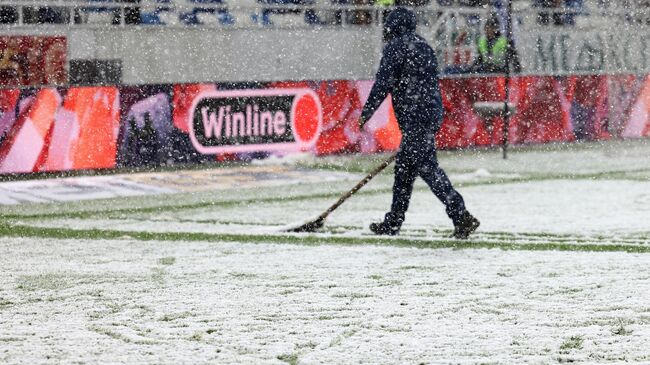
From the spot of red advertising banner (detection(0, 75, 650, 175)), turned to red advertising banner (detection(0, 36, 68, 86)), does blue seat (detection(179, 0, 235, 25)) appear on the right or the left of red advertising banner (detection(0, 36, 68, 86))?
right

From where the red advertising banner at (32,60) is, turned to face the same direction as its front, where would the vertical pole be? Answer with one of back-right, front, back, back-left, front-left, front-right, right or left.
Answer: left

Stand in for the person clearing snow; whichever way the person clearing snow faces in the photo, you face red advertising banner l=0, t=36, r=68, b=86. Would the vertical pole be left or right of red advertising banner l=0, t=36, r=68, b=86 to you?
right

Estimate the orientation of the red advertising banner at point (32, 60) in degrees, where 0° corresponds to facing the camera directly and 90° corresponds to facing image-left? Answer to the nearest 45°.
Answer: approximately 0°

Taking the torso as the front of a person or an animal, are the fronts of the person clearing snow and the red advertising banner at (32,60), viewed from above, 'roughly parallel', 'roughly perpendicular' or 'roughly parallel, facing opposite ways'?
roughly perpendicular

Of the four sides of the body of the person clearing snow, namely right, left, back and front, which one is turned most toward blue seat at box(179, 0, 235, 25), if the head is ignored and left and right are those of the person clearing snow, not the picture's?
right

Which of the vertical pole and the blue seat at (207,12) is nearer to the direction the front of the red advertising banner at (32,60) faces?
the vertical pole

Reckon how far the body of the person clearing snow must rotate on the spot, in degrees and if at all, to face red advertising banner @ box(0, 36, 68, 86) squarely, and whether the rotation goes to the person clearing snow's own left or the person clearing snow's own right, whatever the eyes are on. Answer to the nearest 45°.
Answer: approximately 45° to the person clearing snow's own right
